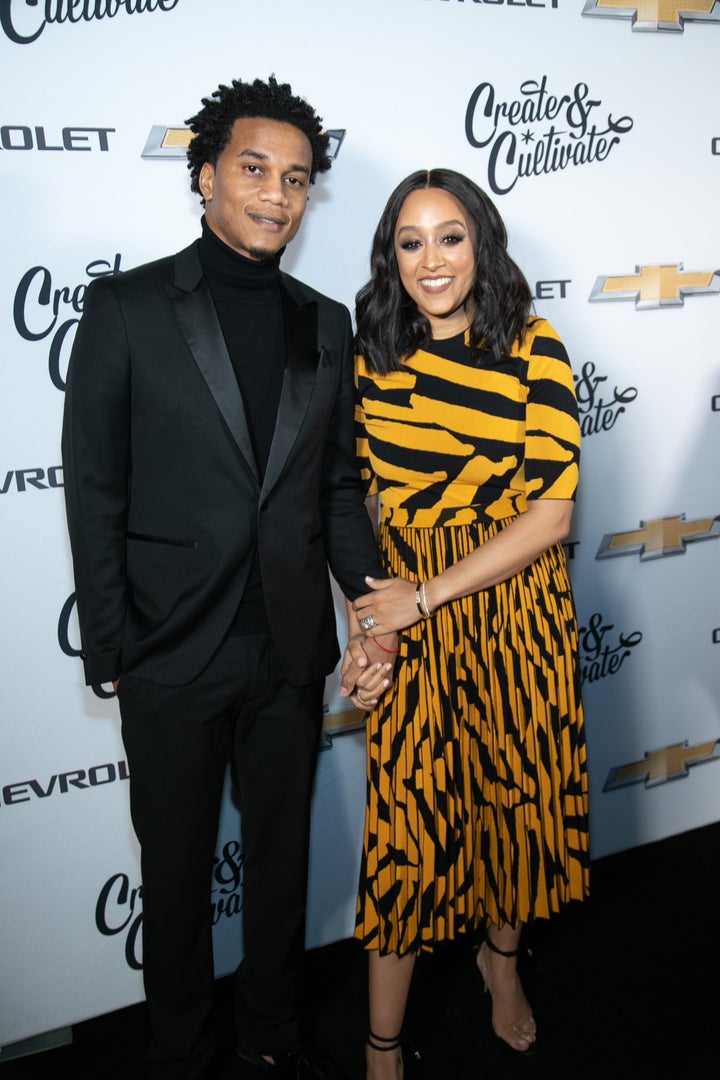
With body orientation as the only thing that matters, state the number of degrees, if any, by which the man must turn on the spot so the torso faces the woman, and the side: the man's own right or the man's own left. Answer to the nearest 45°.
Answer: approximately 45° to the man's own left

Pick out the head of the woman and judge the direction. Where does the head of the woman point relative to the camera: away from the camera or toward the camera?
toward the camera

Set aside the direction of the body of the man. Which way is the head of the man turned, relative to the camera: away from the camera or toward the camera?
toward the camera
